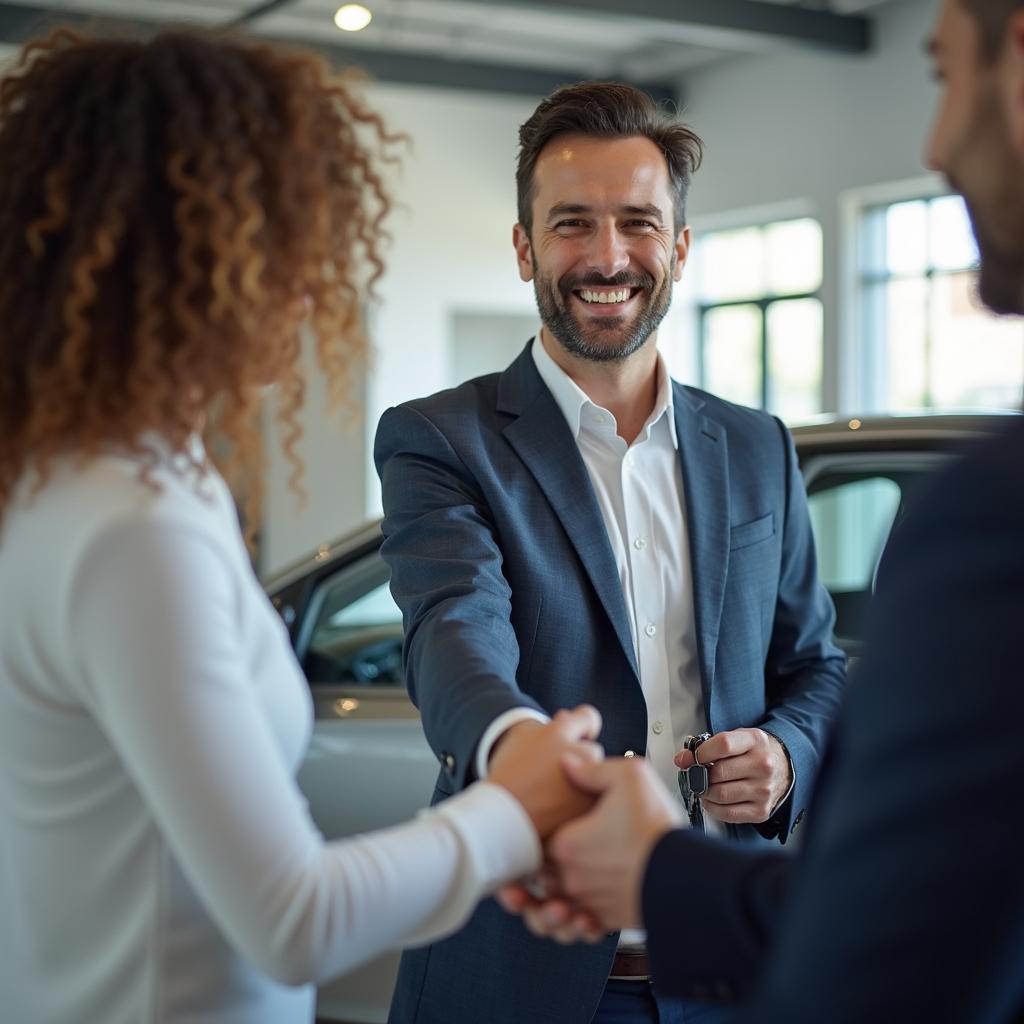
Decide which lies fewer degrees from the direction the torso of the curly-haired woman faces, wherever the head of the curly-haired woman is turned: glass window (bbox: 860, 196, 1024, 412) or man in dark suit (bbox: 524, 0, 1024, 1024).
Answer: the glass window

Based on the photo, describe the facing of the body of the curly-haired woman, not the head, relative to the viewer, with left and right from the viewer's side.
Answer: facing away from the viewer and to the right of the viewer

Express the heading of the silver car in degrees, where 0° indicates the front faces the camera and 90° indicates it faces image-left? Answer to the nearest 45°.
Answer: approximately 90°

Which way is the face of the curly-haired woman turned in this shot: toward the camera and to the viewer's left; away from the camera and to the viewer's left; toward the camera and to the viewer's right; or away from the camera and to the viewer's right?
away from the camera and to the viewer's right

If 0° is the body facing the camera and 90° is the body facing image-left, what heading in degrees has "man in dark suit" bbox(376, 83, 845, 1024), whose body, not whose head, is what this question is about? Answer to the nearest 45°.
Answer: approximately 0°

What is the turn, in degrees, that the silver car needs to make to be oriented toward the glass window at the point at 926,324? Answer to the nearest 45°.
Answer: approximately 90° to its right

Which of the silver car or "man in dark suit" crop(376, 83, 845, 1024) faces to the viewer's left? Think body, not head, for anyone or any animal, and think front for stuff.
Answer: the silver car

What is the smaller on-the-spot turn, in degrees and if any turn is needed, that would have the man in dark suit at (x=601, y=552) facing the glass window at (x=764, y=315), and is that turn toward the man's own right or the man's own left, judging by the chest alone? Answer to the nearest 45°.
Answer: approximately 180°

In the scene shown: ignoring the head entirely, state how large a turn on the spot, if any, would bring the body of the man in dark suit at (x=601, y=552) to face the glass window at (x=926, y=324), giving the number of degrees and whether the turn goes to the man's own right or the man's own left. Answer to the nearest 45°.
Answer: approximately 180°

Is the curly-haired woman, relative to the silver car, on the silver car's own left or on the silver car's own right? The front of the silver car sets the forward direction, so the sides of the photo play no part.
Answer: on the silver car's own left

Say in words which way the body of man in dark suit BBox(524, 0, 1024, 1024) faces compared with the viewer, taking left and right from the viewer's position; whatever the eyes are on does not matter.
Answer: facing away from the viewer and to the left of the viewer

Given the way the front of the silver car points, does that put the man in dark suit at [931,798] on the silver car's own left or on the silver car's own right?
on the silver car's own left

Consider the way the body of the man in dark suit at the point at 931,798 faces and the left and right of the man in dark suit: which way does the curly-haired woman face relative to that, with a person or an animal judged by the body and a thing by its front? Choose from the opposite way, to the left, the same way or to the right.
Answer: to the right
